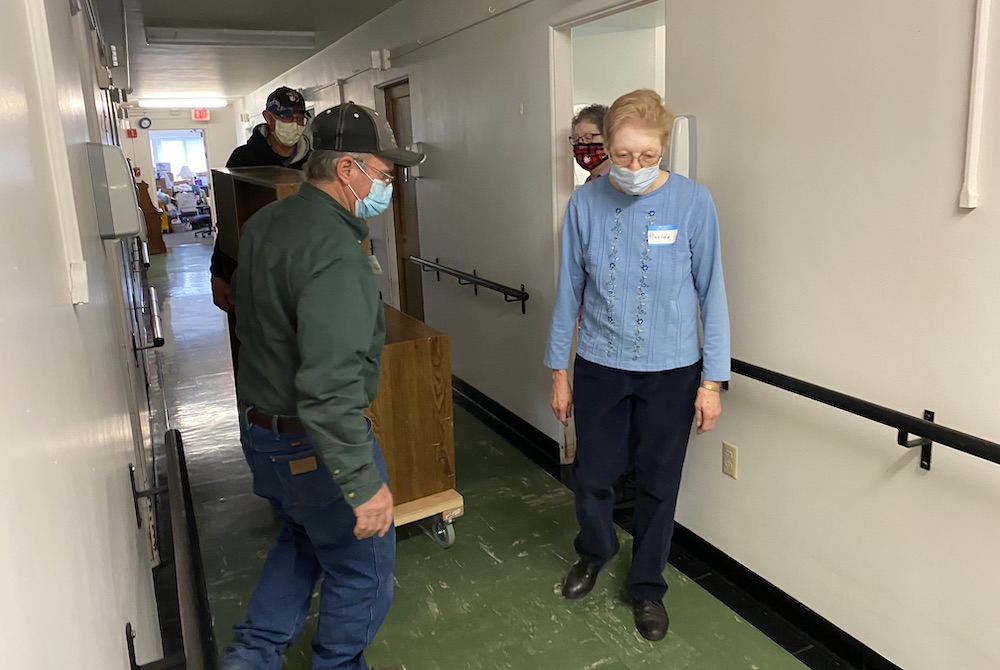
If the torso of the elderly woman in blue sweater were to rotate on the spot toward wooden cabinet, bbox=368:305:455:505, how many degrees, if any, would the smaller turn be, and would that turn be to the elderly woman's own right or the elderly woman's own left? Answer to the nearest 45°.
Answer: approximately 135° to the elderly woman's own right

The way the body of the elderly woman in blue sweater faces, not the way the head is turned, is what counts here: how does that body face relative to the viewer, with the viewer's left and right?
facing the viewer

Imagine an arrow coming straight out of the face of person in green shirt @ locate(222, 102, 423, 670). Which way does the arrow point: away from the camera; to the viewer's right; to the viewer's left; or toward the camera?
to the viewer's right

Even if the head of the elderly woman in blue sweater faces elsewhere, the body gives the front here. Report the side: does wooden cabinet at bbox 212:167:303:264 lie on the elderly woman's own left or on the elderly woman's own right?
on the elderly woman's own right

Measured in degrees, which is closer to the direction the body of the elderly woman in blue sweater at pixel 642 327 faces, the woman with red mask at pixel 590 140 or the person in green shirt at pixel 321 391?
the person in green shirt

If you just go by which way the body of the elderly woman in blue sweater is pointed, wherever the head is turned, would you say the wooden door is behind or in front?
behind

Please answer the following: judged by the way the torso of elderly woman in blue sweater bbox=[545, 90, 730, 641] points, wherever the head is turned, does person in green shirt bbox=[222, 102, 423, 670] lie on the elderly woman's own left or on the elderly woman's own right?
on the elderly woman's own right

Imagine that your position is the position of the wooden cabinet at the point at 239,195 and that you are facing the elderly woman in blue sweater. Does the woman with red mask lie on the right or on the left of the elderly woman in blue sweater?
left

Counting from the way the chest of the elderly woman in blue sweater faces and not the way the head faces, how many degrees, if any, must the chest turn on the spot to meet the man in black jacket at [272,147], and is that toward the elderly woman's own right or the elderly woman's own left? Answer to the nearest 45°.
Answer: approximately 135° to the elderly woman's own right

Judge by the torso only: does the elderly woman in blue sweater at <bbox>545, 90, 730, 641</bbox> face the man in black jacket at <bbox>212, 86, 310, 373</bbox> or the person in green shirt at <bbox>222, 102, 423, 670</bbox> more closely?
the person in green shirt

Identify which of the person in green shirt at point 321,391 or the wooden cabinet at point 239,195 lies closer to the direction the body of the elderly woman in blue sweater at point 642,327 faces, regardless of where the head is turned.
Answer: the person in green shirt
